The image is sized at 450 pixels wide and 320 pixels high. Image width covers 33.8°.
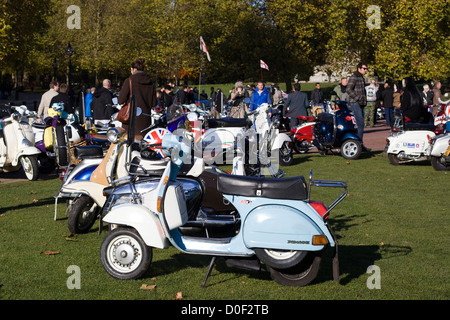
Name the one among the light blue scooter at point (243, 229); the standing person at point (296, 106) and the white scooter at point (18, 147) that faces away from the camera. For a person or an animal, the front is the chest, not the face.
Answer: the standing person

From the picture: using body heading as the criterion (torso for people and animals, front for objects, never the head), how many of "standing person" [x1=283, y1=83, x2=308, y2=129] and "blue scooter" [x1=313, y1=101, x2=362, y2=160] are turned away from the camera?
1

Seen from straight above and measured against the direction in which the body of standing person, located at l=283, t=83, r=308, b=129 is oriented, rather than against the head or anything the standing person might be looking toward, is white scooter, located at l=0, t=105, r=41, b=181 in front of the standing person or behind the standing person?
behind

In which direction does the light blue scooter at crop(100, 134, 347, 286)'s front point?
to the viewer's left

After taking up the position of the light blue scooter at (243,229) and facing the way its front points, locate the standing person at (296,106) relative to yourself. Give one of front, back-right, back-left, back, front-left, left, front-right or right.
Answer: right

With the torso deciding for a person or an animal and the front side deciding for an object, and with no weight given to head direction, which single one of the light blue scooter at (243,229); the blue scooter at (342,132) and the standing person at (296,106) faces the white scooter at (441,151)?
the blue scooter

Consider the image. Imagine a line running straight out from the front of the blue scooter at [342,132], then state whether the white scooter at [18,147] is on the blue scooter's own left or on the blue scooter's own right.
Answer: on the blue scooter's own right

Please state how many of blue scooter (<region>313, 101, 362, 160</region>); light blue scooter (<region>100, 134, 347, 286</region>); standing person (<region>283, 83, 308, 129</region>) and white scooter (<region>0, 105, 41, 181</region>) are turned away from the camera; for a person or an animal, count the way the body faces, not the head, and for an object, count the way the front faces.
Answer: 1

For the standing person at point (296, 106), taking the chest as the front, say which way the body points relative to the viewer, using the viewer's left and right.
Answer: facing away from the viewer

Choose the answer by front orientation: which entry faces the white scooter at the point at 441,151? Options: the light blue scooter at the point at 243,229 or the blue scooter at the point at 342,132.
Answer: the blue scooter

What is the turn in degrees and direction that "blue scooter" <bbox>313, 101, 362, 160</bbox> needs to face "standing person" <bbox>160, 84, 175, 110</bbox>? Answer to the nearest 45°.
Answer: approximately 180°

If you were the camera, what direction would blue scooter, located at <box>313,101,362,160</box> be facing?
facing the viewer and to the right of the viewer
